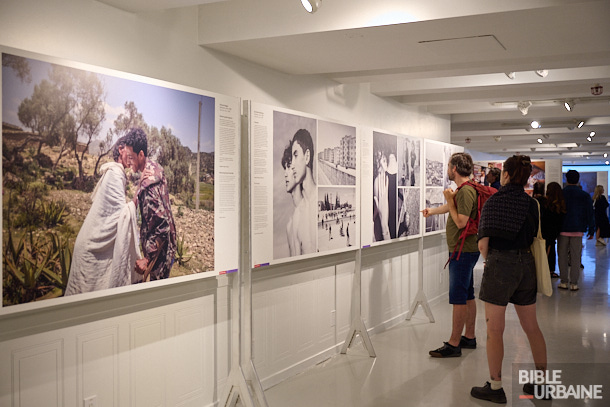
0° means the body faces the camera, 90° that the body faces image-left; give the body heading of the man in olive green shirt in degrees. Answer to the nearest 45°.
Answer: approximately 90°

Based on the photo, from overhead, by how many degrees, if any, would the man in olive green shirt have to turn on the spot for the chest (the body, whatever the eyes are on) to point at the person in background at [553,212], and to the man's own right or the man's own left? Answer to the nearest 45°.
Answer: approximately 90° to the man's own right

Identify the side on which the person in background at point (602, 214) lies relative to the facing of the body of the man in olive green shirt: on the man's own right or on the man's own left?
on the man's own right

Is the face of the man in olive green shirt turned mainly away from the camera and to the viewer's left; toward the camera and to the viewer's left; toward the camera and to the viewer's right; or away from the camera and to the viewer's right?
away from the camera and to the viewer's left

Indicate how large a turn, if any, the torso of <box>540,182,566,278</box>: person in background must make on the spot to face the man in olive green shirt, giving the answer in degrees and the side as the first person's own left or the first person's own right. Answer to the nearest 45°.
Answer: approximately 180°

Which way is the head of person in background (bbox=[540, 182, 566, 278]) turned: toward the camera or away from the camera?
away from the camera

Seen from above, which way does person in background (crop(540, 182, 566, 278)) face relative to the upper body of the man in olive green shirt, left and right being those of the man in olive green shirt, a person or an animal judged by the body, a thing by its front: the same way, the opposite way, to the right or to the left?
to the right

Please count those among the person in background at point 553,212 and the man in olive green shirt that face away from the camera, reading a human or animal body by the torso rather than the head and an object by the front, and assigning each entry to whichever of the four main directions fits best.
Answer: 1

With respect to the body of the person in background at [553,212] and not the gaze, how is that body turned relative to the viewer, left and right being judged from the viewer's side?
facing away from the viewer
